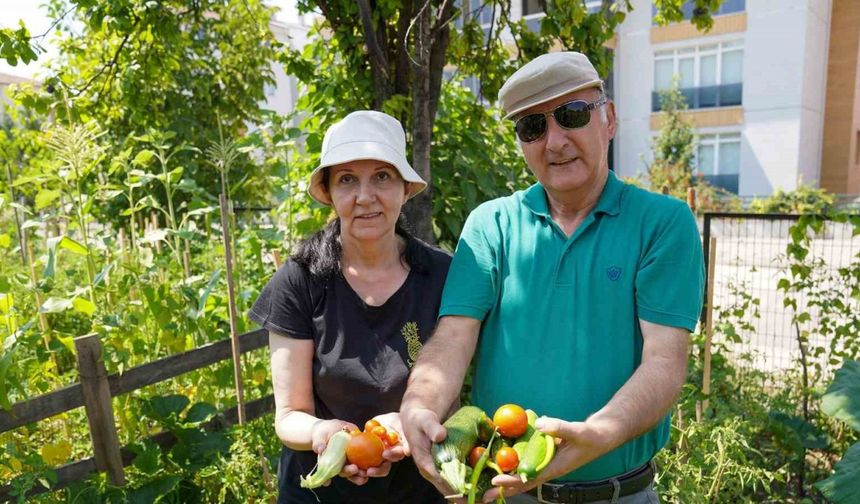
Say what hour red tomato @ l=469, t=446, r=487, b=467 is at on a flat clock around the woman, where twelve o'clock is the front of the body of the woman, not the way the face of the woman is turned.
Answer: The red tomato is roughly at 11 o'clock from the woman.

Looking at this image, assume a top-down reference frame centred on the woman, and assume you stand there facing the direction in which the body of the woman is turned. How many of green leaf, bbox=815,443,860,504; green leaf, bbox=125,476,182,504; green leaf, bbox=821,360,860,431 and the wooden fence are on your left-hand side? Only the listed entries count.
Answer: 2

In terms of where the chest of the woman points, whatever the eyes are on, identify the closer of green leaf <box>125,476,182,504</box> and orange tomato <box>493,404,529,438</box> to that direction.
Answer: the orange tomato

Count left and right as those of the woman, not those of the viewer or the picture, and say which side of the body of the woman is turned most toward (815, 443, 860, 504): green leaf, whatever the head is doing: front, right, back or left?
left

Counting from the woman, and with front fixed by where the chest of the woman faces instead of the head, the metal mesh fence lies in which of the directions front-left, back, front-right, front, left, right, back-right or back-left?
back-left

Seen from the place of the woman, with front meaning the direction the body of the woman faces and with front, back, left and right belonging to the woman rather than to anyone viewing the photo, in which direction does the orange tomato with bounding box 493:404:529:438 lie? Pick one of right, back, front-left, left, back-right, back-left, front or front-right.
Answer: front-left

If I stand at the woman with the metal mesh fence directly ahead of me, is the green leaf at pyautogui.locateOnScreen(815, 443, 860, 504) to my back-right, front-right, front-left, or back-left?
front-right

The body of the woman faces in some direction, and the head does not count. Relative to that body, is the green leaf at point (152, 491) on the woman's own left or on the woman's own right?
on the woman's own right

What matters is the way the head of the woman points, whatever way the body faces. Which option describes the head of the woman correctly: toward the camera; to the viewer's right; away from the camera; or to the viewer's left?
toward the camera

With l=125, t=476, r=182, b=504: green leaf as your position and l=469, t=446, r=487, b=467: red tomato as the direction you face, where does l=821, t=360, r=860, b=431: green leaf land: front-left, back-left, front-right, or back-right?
front-left

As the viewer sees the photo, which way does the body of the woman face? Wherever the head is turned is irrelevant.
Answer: toward the camera

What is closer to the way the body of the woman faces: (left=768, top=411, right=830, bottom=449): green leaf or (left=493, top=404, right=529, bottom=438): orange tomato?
the orange tomato

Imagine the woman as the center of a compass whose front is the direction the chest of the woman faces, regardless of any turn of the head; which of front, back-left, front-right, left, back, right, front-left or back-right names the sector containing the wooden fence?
back-right

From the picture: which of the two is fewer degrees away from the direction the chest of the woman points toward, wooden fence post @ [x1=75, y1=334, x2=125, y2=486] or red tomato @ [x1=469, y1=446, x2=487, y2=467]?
the red tomato
